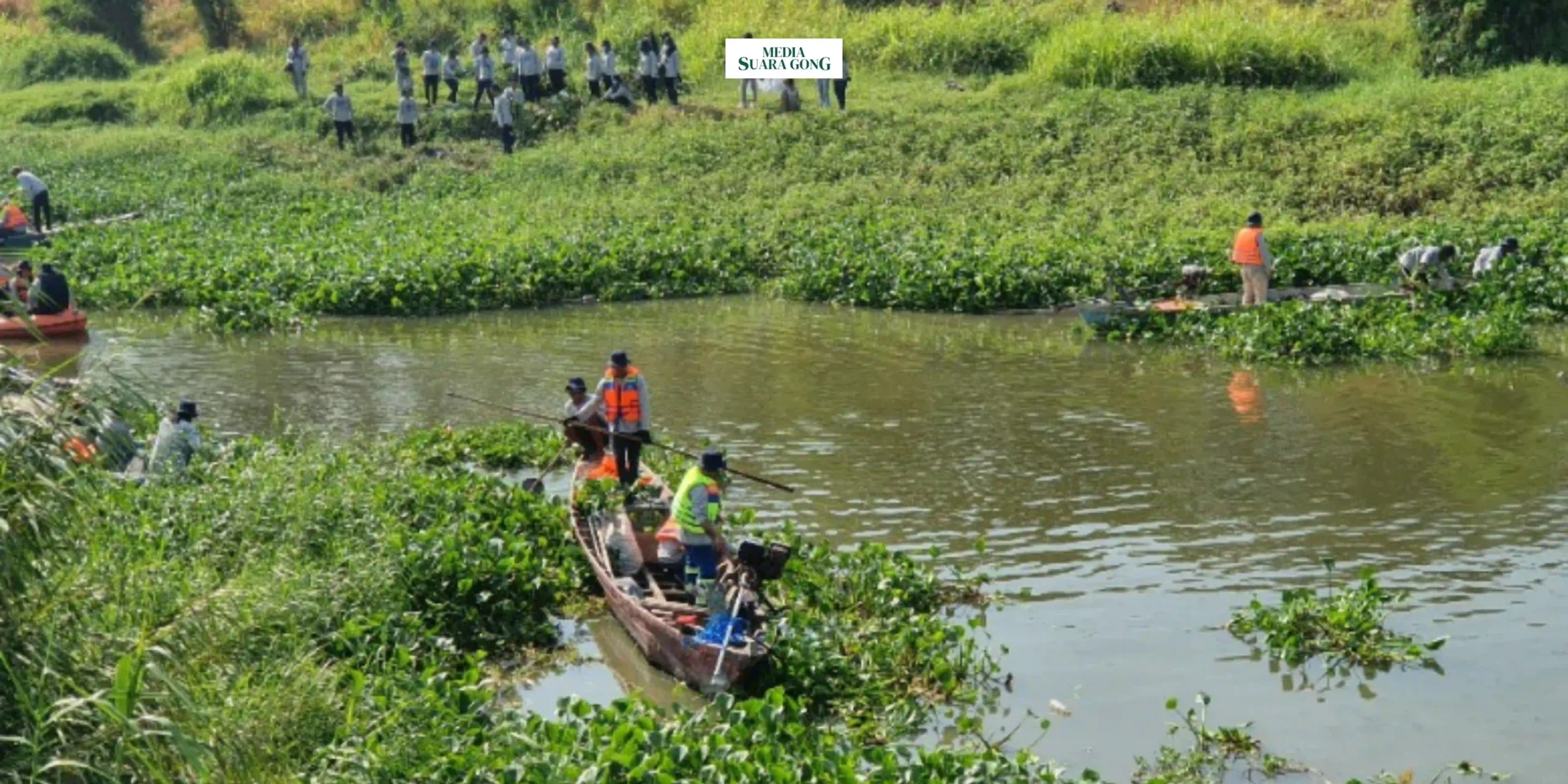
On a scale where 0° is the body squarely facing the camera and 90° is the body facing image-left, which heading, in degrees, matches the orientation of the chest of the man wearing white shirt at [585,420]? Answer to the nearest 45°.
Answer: approximately 45°

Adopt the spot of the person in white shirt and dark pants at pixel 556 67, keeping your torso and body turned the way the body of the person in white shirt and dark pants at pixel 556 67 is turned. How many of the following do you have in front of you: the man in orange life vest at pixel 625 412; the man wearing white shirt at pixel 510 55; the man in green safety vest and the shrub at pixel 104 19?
2

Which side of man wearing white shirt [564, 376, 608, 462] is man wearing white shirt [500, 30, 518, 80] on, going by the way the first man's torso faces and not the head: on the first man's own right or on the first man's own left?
on the first man's own right

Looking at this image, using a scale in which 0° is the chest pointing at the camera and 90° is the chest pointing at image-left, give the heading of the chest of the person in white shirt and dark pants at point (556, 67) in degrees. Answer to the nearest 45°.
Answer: approximately 0°

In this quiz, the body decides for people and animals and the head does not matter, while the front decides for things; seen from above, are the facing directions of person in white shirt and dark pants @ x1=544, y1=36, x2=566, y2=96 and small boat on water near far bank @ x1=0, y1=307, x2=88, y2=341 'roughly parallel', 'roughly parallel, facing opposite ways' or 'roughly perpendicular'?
roughly perpendicular

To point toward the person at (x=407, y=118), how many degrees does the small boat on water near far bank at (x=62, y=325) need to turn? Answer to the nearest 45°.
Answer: approximately 45° to its left

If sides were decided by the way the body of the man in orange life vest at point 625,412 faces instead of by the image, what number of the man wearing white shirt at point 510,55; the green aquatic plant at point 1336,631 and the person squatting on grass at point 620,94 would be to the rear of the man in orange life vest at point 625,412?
2

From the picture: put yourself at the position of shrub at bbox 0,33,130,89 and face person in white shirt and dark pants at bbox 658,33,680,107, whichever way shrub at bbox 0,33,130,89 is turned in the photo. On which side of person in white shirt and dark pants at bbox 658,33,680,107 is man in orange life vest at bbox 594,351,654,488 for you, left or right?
right
